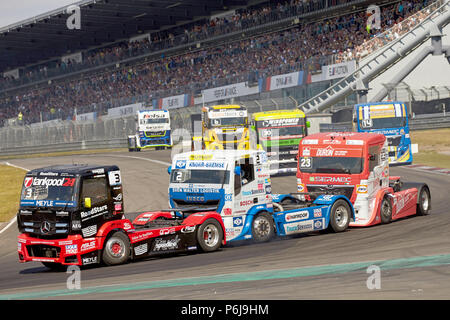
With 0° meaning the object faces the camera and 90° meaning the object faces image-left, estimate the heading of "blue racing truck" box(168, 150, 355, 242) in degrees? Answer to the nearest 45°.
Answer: approximately 45°

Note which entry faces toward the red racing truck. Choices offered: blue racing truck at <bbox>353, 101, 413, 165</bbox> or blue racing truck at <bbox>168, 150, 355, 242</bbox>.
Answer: blue racing truck at <bbox>353, 101, 413, 165</bbox>

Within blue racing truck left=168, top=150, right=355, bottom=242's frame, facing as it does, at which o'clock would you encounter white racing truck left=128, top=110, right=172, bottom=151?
The white racing truck is roughly at 4 o'clock from the blue racing truck.

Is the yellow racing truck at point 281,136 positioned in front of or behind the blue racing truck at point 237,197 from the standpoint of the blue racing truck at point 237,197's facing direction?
behind

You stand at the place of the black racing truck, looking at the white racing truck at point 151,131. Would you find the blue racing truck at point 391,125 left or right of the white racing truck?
right

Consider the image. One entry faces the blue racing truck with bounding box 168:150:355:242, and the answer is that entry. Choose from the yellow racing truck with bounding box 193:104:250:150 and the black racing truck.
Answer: the yellow racing truck

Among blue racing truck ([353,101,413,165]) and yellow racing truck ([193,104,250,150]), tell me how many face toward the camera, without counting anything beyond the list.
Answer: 2

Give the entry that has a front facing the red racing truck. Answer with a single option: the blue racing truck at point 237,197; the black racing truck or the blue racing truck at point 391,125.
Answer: the blue racing truck at point 391,125

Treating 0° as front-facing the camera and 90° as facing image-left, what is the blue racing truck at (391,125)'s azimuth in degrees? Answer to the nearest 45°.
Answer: approximately 0°
